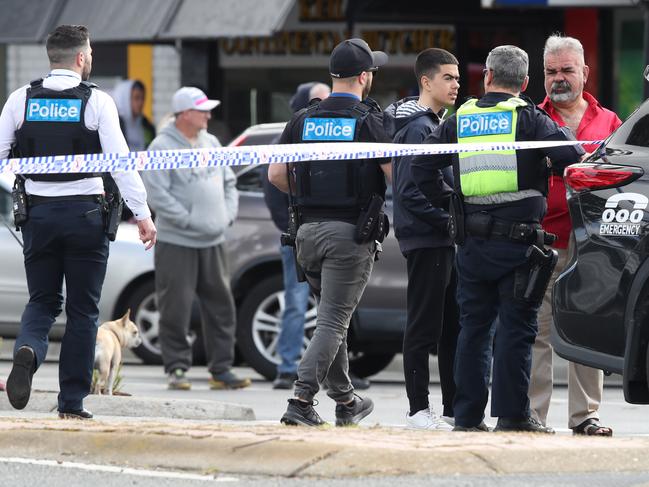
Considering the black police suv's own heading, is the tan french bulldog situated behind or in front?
behind

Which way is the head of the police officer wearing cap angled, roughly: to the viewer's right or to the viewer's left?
to the viewer's right

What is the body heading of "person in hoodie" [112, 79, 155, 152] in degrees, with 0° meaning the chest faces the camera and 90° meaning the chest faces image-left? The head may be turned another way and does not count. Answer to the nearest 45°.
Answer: approximately 315°

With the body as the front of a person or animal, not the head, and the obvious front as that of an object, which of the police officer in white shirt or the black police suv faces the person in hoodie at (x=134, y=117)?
the police officer in white shirt

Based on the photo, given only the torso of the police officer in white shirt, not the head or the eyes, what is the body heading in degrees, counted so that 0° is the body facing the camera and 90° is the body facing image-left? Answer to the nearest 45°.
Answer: approximately 180°

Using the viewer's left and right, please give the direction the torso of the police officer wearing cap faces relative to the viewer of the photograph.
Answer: facing away from the viewer and to the right of the viewer

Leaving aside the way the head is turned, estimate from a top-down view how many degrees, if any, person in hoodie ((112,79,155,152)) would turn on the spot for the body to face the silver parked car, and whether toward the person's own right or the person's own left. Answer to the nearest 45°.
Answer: approximately 45° to the person's own right

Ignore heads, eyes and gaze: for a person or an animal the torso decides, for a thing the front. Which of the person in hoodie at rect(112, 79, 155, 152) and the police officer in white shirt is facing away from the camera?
the police officer in white shirt

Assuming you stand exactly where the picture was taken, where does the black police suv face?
facing to the right of the viewer

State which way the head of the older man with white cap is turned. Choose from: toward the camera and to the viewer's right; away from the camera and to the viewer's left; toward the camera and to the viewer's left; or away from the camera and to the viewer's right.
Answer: toward the camera and to the viewer's right

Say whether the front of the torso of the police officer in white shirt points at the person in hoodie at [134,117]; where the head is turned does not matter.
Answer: yes

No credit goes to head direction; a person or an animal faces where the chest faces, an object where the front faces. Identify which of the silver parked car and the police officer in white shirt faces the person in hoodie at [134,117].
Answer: the police officer in white shirt
